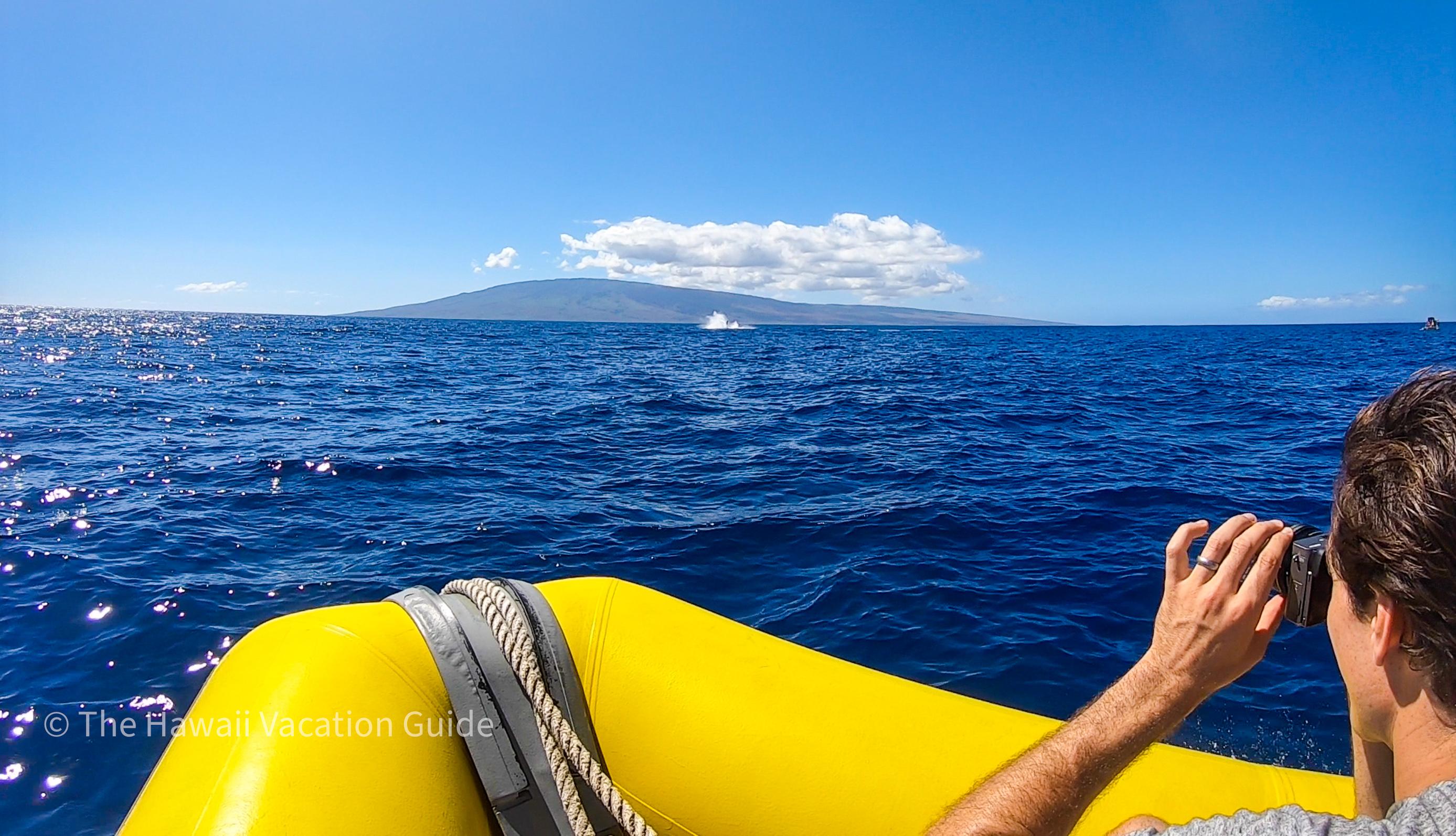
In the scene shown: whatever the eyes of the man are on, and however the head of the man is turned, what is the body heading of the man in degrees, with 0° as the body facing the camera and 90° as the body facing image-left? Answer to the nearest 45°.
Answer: approximately 135°

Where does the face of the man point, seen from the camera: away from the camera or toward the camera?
away from the camera
